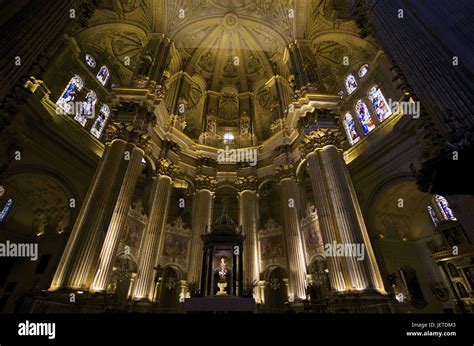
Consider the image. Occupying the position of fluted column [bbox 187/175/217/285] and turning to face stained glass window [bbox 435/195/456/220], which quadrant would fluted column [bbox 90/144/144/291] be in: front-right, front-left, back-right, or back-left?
back-right

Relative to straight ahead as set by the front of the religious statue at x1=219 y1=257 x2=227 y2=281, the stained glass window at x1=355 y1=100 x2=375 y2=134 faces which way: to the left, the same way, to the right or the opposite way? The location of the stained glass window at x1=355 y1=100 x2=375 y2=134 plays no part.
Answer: to the right

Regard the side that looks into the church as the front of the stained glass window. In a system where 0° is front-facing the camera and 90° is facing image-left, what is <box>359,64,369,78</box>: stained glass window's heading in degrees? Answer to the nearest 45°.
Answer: approximately 45°

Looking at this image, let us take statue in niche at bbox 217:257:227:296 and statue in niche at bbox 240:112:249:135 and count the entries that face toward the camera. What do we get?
2

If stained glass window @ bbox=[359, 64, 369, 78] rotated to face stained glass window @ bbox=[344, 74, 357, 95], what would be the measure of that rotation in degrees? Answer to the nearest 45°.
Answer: approximately 45° to its right

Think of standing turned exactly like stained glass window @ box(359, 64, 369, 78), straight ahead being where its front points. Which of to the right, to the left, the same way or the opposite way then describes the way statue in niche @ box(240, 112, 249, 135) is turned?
to the left

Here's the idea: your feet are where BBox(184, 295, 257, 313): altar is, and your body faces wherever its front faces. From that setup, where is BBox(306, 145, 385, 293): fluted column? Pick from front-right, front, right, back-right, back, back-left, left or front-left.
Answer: left

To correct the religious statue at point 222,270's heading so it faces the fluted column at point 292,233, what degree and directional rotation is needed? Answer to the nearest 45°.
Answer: approximately 135° to its left
